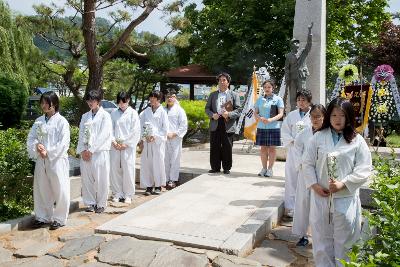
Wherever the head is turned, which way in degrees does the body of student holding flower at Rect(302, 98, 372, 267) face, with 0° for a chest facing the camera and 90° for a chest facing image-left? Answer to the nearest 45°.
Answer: approximately 0°

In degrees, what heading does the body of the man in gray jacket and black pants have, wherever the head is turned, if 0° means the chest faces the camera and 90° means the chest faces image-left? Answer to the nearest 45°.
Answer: approximately 0°

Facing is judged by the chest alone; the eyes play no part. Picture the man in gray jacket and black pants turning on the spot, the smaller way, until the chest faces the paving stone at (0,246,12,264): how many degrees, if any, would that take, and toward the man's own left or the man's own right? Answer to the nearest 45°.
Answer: approximately 45° to the man's own right

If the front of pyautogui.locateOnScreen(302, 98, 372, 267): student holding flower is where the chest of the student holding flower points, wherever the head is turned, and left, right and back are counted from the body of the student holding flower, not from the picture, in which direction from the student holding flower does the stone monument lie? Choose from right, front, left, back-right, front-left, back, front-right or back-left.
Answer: back

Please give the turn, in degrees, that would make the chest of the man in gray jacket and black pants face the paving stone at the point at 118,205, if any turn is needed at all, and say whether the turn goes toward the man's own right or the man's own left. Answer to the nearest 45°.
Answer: approximately 45° to the man's own right

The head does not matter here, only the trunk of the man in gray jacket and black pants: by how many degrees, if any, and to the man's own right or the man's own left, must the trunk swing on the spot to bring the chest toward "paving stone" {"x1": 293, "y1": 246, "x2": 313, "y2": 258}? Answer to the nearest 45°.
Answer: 0° — they already face it

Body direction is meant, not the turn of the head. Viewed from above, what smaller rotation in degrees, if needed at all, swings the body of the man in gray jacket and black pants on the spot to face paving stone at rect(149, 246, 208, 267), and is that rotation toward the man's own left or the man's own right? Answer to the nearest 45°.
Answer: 0° — they already face it

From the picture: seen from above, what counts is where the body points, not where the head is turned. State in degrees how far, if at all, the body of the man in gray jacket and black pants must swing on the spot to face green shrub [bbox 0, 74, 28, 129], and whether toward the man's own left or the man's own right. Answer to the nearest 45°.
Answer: approximately 135° to the man's own right

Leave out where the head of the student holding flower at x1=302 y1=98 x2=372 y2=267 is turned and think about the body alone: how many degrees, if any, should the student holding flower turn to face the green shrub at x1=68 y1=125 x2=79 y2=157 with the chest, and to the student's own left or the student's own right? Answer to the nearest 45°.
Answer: approximately 135° to the student's own right

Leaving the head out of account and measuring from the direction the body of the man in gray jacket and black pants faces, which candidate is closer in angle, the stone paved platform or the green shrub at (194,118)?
the stone paved platform

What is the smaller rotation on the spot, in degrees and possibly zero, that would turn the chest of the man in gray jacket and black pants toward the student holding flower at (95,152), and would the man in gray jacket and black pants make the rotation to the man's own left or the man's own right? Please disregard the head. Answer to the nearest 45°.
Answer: approximately 45° to the man's own right

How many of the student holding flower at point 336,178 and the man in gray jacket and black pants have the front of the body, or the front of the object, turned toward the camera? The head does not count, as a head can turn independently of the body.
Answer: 2

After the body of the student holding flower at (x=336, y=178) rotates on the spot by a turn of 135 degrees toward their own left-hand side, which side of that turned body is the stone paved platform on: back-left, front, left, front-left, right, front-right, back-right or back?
left
